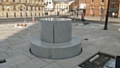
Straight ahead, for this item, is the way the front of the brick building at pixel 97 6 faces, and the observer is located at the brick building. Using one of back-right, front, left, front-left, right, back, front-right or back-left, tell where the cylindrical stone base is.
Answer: front

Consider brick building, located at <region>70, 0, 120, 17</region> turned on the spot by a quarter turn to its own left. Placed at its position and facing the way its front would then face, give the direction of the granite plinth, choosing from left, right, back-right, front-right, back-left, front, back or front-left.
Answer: right

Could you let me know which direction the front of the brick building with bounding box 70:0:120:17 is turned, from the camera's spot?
facing the viewer

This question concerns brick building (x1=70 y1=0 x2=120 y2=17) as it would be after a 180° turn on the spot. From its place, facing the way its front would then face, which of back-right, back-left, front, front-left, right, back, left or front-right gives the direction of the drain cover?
back
